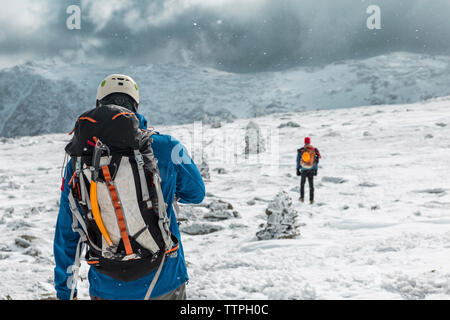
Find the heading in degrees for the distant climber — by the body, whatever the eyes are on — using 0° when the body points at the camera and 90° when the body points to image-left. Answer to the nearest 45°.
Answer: approximately 180°

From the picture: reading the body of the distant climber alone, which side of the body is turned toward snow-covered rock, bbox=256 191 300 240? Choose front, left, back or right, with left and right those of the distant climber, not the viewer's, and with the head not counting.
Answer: back

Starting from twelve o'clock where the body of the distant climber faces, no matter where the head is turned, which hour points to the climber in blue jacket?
The climber in blue jacket is roughly at 6 o'clock from the distant climber.

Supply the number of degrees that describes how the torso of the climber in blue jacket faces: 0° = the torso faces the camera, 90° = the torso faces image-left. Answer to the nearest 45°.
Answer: approximately 180°

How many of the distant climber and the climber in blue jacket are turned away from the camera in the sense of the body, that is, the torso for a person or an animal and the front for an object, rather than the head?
2
